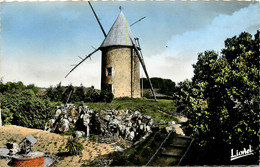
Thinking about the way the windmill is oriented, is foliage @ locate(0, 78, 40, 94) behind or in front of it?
in front

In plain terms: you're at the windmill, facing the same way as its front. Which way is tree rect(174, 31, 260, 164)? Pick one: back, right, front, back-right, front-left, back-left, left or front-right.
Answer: back-left
